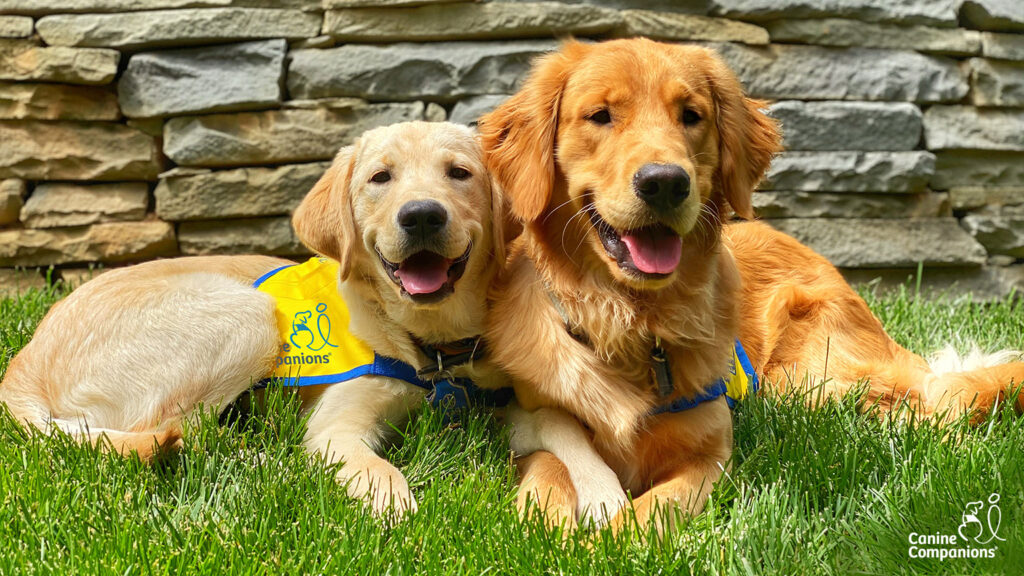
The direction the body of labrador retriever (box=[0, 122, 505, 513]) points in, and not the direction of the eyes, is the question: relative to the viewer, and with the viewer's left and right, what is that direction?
facing the viewer and to the right of the viewer

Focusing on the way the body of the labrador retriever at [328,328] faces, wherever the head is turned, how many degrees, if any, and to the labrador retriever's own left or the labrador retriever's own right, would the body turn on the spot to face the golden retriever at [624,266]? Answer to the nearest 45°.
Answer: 0° — it already faces it
